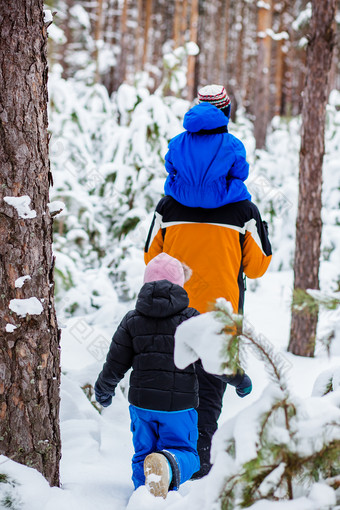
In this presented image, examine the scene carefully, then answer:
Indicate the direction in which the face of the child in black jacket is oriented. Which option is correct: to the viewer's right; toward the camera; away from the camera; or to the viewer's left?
away from the camera

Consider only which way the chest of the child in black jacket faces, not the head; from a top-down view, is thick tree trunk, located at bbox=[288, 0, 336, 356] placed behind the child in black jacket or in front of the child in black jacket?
in front

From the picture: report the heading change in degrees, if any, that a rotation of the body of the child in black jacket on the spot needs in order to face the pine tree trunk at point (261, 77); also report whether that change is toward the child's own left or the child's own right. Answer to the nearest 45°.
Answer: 0° — they already face it

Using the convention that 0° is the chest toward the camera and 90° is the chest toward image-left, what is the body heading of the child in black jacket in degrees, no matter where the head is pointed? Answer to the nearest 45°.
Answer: approximately 180°

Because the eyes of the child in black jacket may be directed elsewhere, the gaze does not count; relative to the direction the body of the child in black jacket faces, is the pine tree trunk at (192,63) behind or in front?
in front
